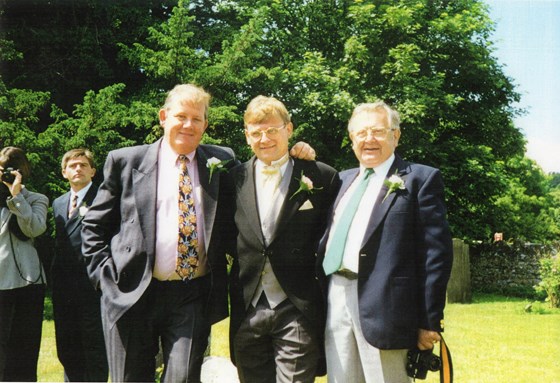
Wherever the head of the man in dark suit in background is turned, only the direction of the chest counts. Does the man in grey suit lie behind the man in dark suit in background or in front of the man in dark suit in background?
in front

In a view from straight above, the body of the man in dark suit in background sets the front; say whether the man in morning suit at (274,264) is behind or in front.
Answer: in front

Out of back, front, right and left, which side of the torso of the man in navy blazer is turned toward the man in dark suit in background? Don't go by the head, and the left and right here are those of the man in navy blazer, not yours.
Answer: right

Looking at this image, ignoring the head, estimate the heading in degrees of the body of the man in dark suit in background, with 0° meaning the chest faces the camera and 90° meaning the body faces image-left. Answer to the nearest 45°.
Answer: approximately 0°

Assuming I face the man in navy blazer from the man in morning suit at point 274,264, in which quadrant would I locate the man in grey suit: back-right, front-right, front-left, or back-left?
back-right

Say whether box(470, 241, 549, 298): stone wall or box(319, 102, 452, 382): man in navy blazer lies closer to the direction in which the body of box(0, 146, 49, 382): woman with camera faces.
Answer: the man in navy blazer

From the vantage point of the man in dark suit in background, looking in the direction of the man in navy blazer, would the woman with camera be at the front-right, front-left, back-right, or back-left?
back-right

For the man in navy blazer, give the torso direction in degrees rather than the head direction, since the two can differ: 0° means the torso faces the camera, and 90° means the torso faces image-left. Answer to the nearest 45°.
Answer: approximately 45°
